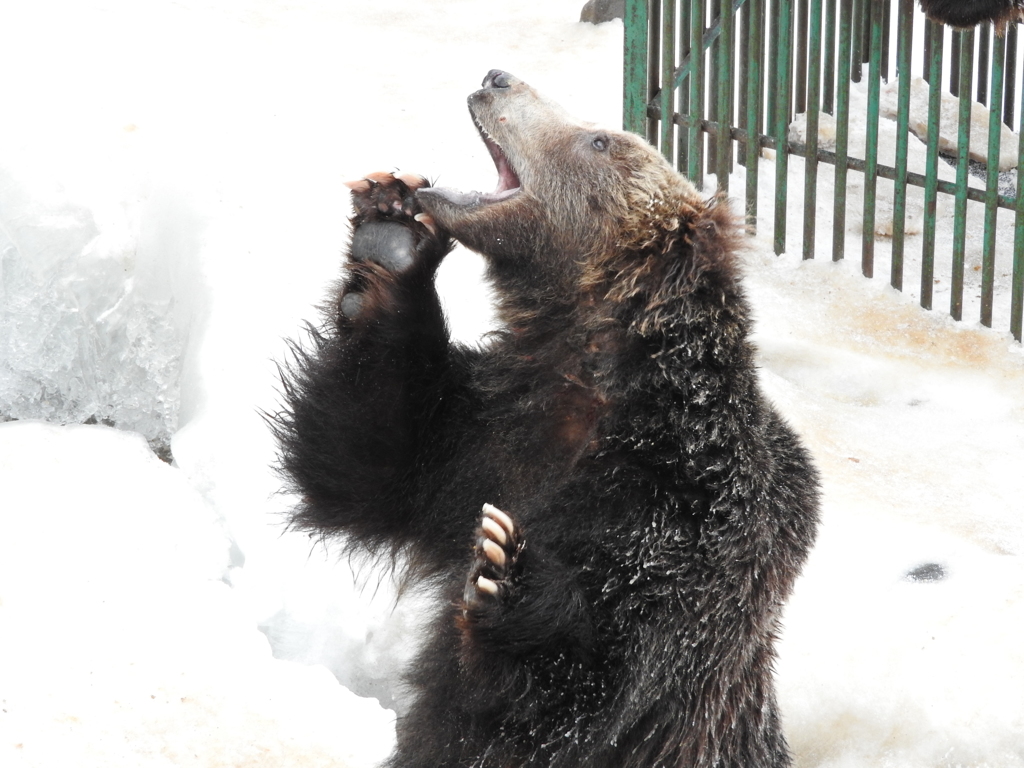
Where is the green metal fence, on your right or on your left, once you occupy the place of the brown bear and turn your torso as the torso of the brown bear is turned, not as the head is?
on your right

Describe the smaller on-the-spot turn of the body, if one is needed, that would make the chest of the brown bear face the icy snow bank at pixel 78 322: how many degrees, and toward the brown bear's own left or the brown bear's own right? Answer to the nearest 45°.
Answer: approximately 45° to the brown bear's own right

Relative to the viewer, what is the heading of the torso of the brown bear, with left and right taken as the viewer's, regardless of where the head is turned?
facing to the left of the viewer

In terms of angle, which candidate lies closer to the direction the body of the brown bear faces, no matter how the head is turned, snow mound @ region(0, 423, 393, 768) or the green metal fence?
the snow mound

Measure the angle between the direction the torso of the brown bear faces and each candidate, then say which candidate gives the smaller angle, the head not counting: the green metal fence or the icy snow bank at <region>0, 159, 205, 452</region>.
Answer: the icy snow bank

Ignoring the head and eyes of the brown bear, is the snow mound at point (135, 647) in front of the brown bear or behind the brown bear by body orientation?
in front
